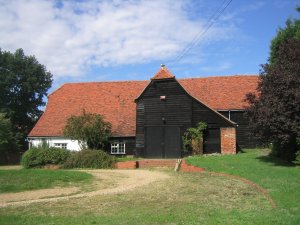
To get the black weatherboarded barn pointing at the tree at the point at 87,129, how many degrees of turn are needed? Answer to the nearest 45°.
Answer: approximately 90° to its right

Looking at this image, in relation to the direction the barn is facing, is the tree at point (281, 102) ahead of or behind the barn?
ahead

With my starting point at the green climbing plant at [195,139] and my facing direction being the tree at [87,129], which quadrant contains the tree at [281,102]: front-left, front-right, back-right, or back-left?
back-left

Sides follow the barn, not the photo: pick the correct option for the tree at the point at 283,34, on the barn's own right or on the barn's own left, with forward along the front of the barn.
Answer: on the barn's own left

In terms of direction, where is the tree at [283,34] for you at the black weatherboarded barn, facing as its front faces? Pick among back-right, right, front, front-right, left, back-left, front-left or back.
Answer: left

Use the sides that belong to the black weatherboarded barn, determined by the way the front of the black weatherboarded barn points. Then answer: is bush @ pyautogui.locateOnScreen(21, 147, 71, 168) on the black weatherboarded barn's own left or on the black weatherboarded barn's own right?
on the black weatherboarded barn's own right

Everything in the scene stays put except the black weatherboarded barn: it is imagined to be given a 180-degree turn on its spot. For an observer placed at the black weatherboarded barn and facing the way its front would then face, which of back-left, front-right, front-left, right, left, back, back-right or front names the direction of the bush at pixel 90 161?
back-left

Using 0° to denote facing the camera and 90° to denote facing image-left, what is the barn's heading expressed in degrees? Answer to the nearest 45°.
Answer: approximately 0°
